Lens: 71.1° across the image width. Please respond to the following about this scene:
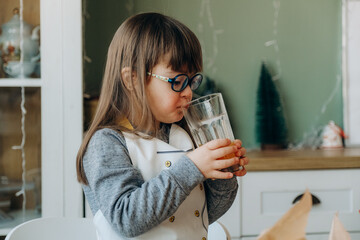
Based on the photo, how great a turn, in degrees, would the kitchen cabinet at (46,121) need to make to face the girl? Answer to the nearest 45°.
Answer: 0° — it already faces them

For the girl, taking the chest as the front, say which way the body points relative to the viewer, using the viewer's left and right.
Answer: facing the viewer and to the right of the viewer

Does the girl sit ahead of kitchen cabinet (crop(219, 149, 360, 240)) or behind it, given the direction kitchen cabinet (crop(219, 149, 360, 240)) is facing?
ahead

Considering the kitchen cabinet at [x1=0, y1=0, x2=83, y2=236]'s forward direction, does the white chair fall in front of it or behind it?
in front

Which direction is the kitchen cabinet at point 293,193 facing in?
toward the camera

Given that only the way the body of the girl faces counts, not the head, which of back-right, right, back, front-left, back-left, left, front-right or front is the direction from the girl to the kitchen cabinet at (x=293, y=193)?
left

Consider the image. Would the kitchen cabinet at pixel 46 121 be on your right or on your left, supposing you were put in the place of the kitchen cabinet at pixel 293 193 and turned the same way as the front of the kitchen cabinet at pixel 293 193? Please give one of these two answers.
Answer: on your right

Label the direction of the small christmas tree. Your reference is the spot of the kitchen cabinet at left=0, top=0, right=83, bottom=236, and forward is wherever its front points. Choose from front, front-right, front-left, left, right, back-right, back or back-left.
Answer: left
